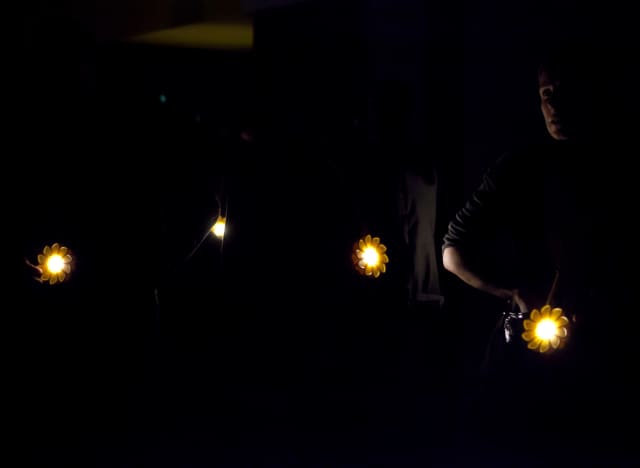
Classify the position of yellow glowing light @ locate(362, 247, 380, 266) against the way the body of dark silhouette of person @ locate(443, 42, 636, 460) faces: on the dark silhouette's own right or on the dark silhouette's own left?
on the dark silhouette's own right

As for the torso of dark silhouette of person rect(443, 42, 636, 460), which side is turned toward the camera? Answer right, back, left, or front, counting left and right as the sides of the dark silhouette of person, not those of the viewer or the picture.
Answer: front

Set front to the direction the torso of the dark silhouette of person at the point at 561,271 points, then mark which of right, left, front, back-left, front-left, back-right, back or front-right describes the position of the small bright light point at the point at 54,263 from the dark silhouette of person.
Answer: right

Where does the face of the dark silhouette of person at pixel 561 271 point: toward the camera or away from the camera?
toward the camera

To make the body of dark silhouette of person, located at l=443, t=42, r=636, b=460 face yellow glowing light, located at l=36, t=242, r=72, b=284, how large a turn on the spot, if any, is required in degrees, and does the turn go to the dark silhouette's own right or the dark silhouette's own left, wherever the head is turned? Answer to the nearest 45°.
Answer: approximately 90° to the dark silhouette's own right

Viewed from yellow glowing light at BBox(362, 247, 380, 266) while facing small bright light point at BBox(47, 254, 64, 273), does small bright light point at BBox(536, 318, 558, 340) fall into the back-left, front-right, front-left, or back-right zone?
back-left
